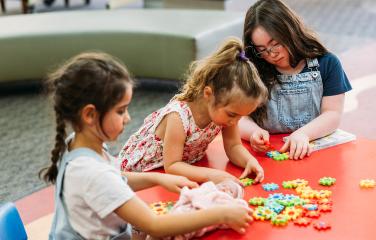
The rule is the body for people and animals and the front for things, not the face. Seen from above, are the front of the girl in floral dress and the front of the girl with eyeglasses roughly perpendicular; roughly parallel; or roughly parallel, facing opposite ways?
roughly perpendicular

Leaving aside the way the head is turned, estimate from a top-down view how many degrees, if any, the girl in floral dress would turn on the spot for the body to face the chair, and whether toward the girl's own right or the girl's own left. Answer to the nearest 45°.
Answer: approximately 90° to the girl's own right

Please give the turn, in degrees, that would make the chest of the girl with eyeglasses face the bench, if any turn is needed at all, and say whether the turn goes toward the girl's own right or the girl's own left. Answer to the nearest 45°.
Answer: approximately 90° to the girl's own right

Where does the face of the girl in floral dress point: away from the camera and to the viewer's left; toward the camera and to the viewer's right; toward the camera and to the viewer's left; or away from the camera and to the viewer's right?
toward the camera and to the viewer's right

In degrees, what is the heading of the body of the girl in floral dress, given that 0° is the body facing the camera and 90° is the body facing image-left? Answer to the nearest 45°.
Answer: approximately 315°

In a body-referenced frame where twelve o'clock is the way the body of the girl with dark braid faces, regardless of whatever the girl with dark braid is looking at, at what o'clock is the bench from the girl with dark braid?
The bench is roughly at 9 o'clock from the girl with dark braid.

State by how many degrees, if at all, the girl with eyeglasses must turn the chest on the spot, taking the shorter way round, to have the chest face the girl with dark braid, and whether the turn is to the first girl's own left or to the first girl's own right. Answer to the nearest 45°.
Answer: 0° — they already face them

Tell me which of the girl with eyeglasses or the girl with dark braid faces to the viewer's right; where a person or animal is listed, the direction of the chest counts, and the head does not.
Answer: the girl with dark braid

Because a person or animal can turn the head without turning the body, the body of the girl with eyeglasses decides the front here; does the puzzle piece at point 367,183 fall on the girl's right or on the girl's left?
on the girl's left

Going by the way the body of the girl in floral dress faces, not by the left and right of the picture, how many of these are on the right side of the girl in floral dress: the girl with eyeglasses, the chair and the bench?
1

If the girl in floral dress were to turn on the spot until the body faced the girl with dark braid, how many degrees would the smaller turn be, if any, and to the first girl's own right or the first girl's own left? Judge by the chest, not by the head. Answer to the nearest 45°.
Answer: approximately 90° to the first girl's own right

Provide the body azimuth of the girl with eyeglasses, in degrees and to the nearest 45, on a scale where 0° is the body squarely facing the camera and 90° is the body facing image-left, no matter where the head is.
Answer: approximately 45°

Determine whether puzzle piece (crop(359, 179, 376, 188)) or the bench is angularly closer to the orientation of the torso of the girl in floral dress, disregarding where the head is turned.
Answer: the puzzle piece

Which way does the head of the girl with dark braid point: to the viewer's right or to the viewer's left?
to the viewer's right

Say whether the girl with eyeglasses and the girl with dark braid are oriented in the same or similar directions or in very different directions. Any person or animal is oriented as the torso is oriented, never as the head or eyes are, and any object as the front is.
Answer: very different directions

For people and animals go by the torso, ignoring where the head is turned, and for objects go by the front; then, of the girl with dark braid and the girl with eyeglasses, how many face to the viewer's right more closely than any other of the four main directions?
1

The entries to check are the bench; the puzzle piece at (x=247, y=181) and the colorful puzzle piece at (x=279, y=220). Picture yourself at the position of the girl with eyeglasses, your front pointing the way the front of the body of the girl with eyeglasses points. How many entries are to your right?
1

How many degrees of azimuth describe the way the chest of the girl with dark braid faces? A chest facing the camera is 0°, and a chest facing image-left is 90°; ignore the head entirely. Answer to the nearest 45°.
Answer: approximately 270°
